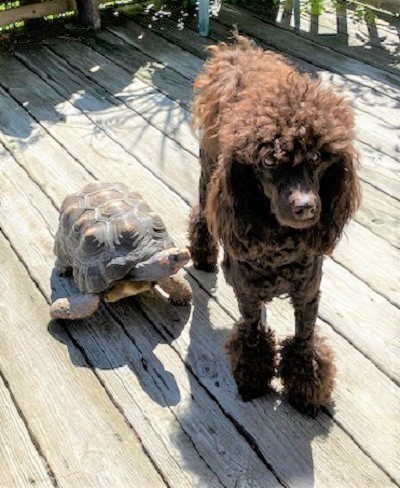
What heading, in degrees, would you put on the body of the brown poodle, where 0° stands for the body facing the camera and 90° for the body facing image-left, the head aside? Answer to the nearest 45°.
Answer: approximately 0°

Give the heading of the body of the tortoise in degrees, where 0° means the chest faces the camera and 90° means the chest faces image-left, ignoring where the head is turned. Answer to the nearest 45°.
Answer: approximately 315°

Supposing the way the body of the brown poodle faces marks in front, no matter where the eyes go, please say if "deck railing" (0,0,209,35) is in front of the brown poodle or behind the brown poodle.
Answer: behind

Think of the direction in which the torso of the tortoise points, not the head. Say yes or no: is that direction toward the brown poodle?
yes

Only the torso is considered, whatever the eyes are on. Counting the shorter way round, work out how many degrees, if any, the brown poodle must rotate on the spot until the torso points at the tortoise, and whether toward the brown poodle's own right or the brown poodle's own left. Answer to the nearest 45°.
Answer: approximately 135° to the brown poodle's own right

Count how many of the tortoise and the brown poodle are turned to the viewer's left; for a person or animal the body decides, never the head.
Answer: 0

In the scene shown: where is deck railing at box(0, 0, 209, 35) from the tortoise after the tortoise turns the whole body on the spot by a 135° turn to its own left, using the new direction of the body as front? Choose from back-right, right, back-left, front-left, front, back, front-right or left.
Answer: front
